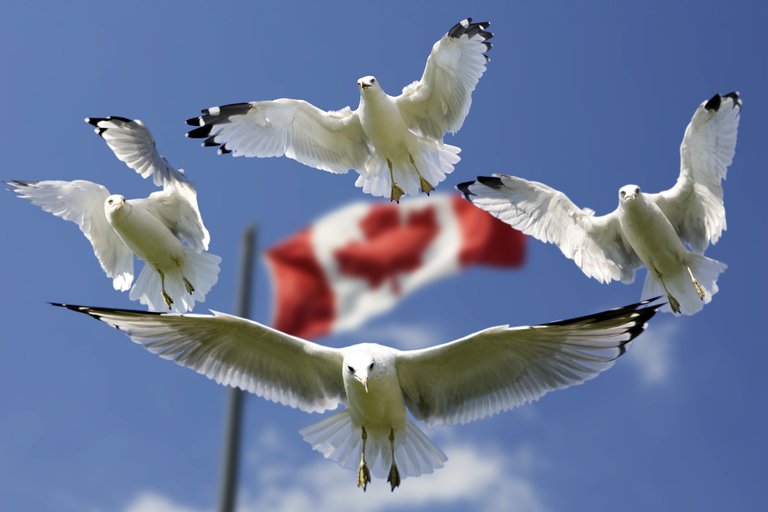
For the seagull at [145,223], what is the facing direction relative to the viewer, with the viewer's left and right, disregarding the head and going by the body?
facing the viewer and to the left of the viewer

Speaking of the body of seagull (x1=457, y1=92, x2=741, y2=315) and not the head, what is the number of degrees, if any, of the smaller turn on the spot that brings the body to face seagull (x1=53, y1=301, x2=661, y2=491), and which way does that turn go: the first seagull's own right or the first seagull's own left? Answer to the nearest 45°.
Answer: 0° — it already faces it

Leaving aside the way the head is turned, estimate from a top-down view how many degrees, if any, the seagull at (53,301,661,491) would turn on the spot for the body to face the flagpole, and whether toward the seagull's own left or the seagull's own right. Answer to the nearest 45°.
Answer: approximately 135° to the seagull's own right

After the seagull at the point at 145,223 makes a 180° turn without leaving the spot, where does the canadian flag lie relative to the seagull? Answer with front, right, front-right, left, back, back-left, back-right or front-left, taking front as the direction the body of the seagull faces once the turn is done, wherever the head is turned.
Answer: front

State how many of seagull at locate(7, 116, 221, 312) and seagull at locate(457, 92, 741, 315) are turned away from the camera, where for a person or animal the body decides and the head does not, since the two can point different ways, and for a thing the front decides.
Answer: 0

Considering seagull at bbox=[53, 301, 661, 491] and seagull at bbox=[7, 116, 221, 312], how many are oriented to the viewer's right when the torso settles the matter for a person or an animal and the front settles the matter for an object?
0

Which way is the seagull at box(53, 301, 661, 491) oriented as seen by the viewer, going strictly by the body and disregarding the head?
toward the camera

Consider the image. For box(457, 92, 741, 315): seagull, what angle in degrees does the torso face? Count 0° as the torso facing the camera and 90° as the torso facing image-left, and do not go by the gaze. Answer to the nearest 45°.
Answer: approximately 45°

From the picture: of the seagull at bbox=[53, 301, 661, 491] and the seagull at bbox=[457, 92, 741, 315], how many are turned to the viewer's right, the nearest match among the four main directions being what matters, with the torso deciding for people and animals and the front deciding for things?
0
